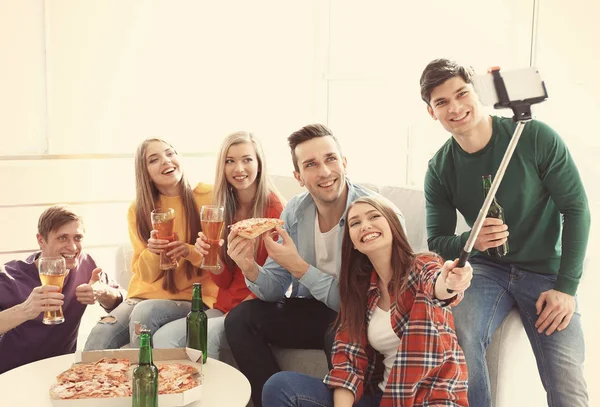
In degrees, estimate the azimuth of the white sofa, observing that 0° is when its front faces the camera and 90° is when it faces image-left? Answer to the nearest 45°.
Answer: approximately 0°

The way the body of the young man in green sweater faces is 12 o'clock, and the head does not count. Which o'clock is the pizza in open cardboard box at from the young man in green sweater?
The pizza in open cardboard box is roughly at 2 o'clock from the young man in green sweater.

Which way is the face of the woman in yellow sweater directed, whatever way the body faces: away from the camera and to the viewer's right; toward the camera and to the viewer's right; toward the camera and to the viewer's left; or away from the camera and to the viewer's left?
toward the camera and to the viewer's right

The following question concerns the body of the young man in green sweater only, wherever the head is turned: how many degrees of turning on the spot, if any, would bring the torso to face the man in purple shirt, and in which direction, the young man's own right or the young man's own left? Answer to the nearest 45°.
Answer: approximately 90° to the young man's own right

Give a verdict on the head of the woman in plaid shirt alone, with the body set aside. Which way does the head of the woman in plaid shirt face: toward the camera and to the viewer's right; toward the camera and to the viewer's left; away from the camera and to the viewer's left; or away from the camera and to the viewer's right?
toward the camera and to the viewer's right

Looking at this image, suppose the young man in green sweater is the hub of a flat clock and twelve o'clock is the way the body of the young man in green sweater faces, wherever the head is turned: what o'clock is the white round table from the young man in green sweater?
The white round table is roughly at 2 o'clock from the young man in green sweater.

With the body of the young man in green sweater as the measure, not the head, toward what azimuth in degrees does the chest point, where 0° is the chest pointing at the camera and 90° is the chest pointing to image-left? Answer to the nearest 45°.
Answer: approximately 0°

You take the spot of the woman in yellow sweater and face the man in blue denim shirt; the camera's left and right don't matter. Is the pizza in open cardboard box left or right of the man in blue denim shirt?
right
